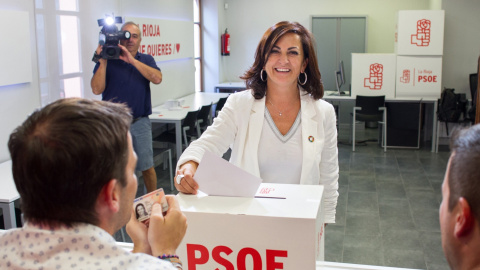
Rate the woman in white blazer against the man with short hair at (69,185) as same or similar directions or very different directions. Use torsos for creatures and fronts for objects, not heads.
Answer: very different directions

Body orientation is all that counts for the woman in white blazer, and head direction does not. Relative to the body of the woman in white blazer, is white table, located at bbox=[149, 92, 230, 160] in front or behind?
behind

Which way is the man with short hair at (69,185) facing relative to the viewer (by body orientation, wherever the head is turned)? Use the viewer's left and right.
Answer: facing away from the viewer and to the right of the viewer

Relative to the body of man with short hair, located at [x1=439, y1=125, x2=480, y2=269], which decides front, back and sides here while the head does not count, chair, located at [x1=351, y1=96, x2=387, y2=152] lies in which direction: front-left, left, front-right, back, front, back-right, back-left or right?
front-right

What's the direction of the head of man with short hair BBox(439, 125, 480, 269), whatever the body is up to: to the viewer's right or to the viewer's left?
to the viewer's left

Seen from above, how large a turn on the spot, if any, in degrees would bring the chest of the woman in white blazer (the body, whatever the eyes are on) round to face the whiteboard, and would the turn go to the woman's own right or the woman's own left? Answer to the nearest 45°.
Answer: approximately 135° to the woman's own right

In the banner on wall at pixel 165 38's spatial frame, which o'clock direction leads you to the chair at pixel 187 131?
The chair is roughly at 1 o'clock from the banner on wall.

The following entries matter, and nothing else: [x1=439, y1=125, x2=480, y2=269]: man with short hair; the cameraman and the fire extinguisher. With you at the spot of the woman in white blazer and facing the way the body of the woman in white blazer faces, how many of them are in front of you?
1

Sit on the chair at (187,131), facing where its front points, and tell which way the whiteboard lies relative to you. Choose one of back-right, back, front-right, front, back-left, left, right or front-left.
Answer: front-left

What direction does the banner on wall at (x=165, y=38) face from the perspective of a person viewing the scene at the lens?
facing the viewer and to the right of the viewer

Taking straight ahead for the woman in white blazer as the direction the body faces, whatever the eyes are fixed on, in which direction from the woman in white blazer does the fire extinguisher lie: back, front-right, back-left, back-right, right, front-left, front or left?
back

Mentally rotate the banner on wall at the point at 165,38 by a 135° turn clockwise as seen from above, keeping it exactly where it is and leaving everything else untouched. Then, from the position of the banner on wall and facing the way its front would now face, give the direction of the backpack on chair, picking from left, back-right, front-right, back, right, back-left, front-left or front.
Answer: back
